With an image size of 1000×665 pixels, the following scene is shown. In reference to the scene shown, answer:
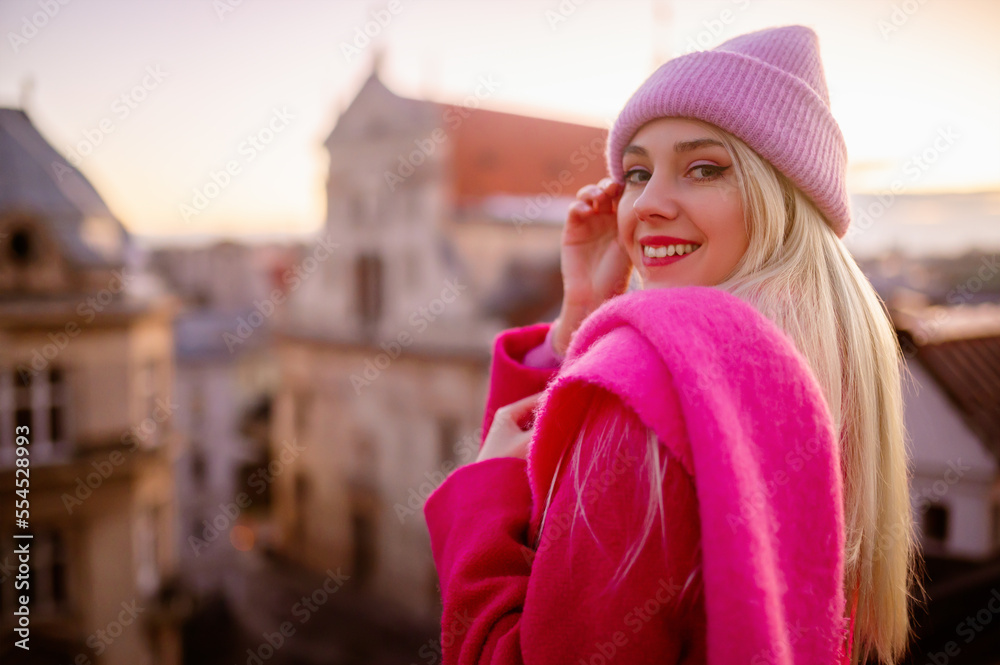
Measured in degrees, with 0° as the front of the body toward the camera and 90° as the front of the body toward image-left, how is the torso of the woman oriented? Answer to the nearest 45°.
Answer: approximately 135°

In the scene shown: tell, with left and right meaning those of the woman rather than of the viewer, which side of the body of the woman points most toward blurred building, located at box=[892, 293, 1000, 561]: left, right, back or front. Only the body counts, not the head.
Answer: right

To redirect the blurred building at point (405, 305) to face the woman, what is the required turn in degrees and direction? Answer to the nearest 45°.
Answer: approximately 45° to its left

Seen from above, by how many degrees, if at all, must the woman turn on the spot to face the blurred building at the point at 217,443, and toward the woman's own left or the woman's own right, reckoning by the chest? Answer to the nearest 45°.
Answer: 0° — they already face it

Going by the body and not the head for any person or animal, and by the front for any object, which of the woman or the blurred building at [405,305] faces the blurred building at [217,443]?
the woman

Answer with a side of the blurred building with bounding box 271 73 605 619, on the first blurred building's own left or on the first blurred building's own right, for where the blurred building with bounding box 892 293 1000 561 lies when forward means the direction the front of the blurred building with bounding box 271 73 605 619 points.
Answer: on the first blurred building's own left

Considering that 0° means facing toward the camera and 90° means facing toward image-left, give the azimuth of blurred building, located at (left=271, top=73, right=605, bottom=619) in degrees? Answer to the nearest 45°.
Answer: approximately 45°

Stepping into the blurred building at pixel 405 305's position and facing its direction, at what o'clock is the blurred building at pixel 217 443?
the blurred building at pixel 217 443 is roughly at 3 o'clock from the blurred building at pixel 405 305.
